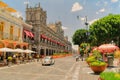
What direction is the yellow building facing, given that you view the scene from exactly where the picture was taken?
facing the viewer and to the right of the viewer
